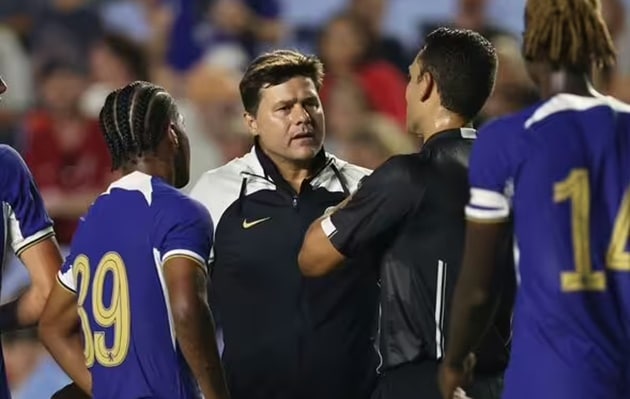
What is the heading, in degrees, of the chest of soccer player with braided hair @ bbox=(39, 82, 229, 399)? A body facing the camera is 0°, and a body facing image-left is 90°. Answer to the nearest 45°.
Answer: approximately 225°

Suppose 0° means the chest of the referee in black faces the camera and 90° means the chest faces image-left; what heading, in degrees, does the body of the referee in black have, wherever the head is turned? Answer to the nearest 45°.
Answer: approximately 135°

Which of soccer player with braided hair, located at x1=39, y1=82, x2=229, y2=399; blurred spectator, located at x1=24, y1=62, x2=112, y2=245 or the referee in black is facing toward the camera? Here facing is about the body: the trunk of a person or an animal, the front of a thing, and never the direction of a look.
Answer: the blurred spectator

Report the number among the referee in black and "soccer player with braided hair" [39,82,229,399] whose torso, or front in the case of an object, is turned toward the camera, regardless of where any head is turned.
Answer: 0

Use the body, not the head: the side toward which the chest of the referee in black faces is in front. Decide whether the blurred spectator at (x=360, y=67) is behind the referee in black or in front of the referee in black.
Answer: in front

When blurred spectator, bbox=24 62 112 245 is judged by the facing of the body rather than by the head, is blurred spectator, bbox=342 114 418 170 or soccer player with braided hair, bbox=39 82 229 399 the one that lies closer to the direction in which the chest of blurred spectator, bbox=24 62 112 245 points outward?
the soccer player with braided hair

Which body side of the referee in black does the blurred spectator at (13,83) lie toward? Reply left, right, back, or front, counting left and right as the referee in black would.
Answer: front
